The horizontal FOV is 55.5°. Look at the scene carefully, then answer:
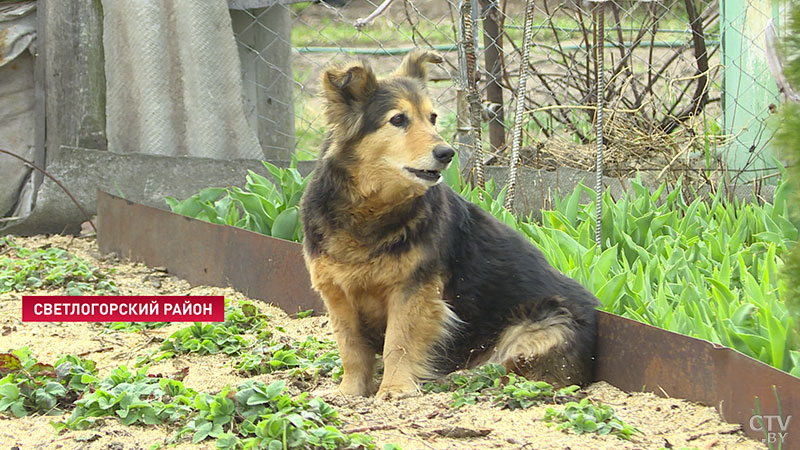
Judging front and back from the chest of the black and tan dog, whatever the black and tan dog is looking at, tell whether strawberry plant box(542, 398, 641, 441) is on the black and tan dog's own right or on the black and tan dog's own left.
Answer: on the black and tan dog's own left

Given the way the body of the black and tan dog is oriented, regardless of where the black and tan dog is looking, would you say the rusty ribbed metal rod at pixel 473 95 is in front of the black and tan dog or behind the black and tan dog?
behind

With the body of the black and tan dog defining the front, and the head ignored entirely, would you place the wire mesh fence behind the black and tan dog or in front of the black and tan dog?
behind

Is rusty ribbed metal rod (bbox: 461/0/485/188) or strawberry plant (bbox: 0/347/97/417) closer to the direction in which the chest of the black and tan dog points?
the strawberry plant

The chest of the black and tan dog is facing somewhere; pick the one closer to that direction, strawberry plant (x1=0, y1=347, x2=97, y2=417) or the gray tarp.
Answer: the strawberry plant

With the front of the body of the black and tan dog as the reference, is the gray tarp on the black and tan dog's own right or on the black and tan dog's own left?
on the black and tan dog's own right

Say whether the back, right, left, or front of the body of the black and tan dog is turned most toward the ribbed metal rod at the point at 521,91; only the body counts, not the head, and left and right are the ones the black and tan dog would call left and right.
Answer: back

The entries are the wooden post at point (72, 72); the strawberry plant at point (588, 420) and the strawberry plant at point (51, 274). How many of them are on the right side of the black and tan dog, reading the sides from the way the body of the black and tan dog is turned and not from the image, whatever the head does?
2

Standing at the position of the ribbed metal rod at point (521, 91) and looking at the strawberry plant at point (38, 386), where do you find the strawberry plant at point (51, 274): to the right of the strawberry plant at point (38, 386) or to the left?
right

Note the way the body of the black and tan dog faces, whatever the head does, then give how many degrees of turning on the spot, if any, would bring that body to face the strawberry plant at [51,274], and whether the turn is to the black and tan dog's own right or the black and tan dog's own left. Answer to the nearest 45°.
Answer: approximately 90° to the black and tan dog's own right

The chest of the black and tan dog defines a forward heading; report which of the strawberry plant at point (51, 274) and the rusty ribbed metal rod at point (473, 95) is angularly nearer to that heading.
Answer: the strawberry plant

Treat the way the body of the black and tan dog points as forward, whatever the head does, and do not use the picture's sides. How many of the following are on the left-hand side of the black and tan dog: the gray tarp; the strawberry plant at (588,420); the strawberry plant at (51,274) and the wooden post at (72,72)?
1

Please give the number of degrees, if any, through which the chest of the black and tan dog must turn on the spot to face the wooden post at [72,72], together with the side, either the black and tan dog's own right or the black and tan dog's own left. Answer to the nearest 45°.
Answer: approximately 90° to the black and tan dog's own right

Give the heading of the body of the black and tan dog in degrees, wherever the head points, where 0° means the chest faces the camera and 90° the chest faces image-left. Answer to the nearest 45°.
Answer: approximately 45°

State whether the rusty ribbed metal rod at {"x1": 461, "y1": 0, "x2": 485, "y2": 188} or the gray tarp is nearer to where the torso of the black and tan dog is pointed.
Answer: the gray tarp
